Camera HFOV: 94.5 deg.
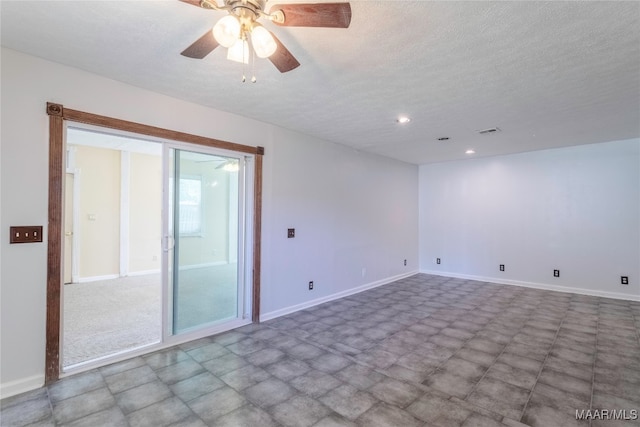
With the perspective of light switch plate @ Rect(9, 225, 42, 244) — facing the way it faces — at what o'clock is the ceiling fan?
The ceiling fan is roughly at 11 o'clock from the light switch plate.

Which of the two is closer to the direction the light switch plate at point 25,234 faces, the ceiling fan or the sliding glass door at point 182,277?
the ceiling fan

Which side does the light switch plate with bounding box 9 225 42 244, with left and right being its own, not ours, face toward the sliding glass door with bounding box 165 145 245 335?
left

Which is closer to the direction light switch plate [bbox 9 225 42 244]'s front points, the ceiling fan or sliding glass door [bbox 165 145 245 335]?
the ceiling fan

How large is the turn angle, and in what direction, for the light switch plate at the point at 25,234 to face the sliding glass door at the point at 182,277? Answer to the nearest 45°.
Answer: approximately 90° to its left
